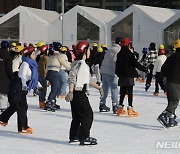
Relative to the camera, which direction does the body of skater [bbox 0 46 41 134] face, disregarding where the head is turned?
to the viewer's right

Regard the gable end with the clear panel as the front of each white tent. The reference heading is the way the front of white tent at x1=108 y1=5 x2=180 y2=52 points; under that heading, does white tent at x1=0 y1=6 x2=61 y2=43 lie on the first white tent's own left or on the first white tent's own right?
on the first white tent's own right

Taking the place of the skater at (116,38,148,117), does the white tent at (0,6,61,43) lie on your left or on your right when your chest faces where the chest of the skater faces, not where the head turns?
on your left

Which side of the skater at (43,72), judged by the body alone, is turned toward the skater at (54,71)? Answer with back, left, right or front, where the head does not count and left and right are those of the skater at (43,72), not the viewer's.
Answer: right

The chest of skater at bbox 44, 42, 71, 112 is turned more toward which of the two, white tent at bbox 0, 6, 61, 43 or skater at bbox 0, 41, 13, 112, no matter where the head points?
the white tent

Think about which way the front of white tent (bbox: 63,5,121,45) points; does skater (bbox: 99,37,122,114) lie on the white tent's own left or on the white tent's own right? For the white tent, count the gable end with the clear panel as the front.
on the white tent's own left

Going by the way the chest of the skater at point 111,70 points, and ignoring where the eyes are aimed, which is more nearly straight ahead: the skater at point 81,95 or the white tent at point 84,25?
the white tent

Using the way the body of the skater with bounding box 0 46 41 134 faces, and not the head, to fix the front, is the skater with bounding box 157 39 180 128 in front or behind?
in front
